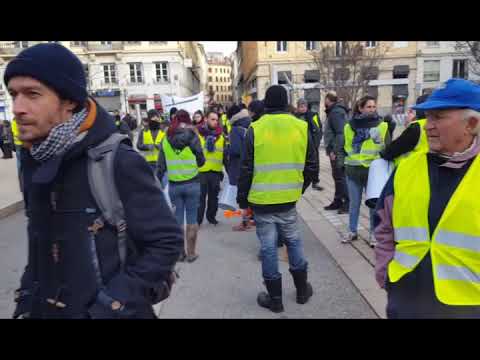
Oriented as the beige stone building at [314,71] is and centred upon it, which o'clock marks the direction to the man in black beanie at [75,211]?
The man in black beanie is roughly at 12 o'clock from the beige stone building.

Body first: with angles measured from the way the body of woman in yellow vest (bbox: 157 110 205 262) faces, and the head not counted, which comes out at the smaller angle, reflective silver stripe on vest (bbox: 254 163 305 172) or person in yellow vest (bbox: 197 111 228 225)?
the person in yellow vest

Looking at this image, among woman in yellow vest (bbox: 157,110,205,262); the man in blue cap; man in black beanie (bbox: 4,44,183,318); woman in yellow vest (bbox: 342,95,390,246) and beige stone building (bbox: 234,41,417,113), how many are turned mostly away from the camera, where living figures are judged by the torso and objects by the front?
1

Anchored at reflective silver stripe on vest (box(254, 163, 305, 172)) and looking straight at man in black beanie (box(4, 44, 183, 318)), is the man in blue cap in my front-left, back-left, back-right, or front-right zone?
front-left

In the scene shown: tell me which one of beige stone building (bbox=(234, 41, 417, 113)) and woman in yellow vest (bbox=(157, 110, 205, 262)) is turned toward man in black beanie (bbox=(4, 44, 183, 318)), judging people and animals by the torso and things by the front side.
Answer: the beige stone building

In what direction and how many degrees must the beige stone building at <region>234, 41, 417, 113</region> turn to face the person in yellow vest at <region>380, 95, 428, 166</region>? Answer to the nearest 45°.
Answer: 0° — it already faces them

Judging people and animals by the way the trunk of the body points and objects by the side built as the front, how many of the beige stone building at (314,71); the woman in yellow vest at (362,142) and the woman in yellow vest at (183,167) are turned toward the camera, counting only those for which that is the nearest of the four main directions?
2

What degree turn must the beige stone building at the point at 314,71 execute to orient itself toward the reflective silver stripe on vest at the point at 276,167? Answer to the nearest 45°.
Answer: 0° — it already faces it

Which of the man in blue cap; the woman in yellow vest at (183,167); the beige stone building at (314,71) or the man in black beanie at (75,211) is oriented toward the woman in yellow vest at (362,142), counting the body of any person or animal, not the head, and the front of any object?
the beige stone building

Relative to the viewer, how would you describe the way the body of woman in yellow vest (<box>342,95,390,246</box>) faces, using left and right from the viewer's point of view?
facing the viewer

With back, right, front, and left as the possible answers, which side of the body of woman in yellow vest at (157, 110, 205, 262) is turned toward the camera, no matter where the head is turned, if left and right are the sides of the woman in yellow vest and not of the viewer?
back

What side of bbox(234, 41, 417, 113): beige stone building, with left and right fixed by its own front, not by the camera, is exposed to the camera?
front

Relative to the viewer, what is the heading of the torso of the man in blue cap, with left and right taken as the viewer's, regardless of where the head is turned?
facing the viewer and to the left of the viewer

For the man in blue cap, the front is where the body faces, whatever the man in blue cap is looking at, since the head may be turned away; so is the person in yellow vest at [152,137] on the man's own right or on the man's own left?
on the man's own right

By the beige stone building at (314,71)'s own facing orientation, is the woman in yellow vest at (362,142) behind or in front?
in front

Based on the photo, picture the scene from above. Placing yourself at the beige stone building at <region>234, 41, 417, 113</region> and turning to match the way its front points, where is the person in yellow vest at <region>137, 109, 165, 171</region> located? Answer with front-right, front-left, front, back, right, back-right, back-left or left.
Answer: front

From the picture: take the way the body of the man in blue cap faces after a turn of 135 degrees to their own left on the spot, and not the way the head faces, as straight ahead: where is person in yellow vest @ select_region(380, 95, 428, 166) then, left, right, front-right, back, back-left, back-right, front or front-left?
left
